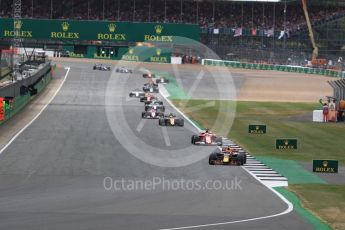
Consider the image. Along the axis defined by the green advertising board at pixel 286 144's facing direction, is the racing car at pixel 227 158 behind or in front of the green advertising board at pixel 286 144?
in front

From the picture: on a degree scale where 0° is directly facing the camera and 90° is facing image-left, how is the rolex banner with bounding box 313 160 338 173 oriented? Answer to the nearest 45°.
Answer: approximately 0°

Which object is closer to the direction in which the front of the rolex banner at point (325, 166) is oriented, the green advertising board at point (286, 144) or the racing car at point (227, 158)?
the racing car

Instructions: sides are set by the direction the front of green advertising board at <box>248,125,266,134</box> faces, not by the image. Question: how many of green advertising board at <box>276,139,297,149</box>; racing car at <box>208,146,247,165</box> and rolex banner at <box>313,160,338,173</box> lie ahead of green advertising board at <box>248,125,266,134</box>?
3

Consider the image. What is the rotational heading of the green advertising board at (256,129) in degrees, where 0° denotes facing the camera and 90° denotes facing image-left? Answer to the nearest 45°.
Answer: approximately 0°
